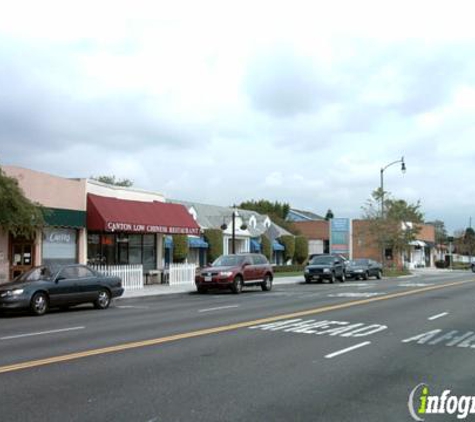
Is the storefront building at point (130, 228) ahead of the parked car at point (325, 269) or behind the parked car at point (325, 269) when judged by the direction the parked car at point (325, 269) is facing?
ahead

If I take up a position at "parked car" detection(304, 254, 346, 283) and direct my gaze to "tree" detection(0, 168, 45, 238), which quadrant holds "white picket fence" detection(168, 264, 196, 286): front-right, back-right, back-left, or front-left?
front-right

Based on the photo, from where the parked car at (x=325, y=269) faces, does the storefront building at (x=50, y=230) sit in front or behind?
in front

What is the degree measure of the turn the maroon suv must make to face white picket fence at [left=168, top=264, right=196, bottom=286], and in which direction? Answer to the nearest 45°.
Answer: approximately 90° to its right

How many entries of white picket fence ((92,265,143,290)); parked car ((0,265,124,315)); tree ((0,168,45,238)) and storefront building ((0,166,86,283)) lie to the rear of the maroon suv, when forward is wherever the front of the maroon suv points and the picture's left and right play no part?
0

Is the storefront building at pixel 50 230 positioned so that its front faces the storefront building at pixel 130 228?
no

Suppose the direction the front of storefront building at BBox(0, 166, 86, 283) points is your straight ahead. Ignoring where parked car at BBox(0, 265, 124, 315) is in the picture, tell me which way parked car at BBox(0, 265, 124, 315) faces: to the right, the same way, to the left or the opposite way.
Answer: to the right

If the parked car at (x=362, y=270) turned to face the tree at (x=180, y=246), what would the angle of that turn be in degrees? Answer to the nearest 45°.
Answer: approximately 45° to its right

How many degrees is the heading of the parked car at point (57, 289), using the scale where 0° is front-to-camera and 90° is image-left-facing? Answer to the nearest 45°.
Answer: approximately 45°

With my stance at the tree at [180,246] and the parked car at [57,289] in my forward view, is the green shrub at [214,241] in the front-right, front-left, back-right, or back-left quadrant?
back-left

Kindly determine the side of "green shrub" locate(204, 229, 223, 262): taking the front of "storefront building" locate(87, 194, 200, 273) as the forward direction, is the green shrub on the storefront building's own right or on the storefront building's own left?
on the storefront building's own left

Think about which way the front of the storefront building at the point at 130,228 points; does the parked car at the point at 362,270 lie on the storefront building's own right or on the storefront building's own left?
on the storefront building's own left

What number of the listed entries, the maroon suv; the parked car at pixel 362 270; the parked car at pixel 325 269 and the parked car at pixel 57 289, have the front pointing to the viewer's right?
0

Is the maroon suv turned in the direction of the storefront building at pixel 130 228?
no

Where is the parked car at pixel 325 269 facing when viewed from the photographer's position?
facing the viewer and to the left of the viewer

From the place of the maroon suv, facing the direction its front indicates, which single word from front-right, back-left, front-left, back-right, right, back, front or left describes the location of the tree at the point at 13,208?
front

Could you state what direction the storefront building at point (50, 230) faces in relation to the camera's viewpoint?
facing the viewer and to the right of the viewer

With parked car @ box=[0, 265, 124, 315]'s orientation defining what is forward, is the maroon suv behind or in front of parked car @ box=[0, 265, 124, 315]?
behind

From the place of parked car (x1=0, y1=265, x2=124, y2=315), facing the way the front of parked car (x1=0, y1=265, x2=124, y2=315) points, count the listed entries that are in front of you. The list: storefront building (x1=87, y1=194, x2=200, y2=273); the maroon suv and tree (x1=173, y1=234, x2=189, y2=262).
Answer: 0

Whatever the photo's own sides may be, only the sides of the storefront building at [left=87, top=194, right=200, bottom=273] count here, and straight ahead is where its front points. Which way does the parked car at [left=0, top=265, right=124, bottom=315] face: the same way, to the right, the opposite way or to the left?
to the right

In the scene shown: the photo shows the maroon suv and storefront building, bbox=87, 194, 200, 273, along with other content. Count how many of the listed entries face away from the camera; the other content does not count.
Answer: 0
